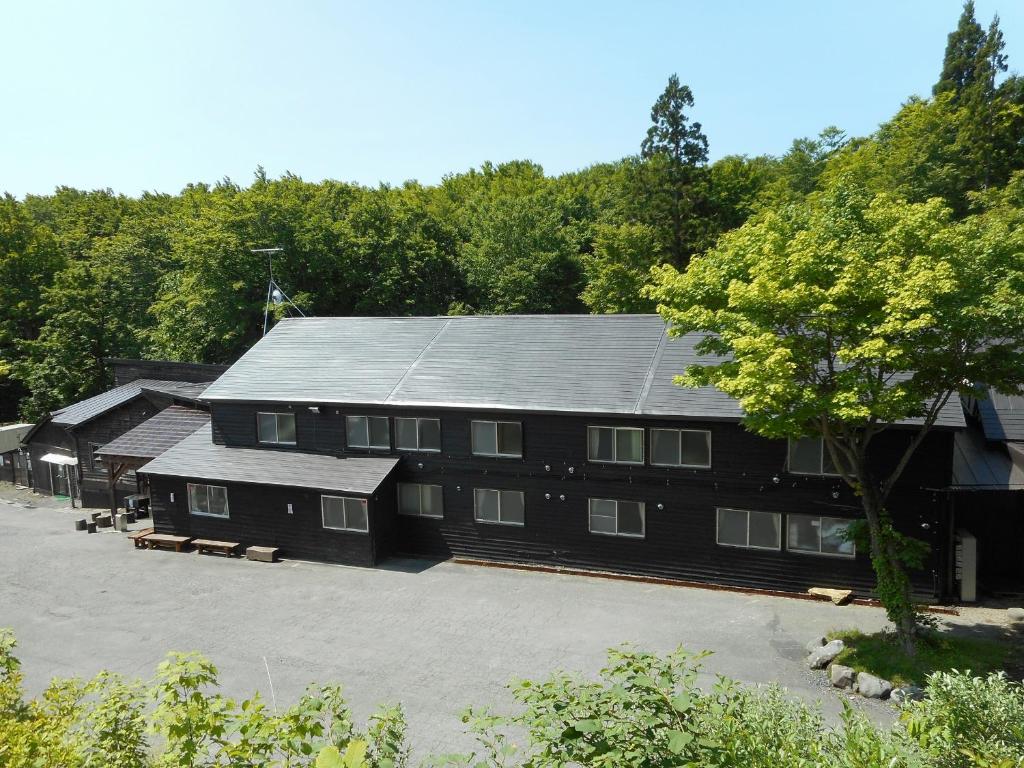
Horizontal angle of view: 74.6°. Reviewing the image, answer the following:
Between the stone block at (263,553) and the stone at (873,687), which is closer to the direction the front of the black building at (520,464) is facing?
the stone

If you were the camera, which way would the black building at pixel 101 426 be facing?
facing the viewer and to the left of the viewer

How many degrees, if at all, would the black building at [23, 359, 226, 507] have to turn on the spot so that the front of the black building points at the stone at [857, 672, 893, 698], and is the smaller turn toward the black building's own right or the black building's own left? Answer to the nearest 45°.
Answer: approximately 90° to the black building's own left

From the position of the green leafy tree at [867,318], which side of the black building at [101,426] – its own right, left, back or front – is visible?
left

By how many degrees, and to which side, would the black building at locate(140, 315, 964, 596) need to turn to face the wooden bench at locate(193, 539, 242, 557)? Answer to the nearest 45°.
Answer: approximately 90° to its right

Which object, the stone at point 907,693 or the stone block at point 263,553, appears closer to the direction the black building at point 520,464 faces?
the stone

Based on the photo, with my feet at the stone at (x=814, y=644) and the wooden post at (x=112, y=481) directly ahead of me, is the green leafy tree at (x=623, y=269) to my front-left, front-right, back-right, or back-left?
front-right

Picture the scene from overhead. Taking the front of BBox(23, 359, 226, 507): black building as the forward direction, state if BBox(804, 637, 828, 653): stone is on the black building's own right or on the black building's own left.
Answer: on the black building's own left

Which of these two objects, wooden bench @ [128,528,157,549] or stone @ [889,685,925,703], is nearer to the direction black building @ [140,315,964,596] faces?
the stone

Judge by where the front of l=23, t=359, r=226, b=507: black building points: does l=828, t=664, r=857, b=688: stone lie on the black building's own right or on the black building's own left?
on the black building's own left

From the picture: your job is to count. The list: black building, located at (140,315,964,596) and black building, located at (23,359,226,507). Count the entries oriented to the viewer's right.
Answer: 0

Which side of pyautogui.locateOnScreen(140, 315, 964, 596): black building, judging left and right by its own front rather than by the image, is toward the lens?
front

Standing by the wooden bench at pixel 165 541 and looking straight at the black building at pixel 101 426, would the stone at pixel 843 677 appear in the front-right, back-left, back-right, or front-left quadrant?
back-right

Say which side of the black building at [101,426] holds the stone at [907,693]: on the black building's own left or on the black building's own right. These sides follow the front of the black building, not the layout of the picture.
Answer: on the black building's own left

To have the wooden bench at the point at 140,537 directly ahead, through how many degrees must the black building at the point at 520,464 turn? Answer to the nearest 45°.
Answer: approximately 90° to its right

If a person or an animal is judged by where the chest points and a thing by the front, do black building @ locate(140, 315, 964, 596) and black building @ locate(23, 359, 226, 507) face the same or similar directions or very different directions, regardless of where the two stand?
same or similar directions
